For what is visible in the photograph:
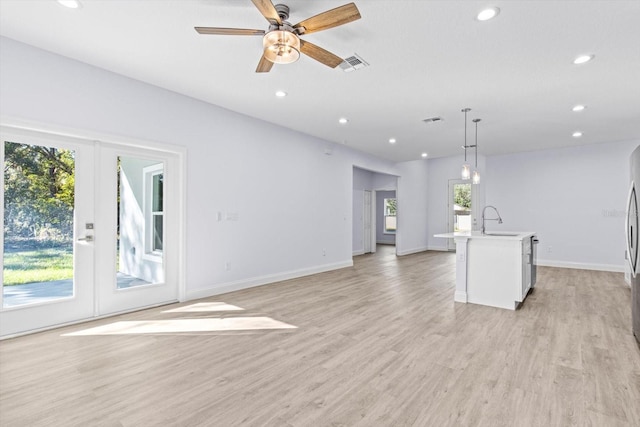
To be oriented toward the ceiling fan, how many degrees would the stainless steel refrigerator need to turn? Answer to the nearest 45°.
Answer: approximately 45° to its left

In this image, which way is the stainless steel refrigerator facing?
to the viewer's left

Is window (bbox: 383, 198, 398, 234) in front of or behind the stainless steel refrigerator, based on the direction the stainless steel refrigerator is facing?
in front

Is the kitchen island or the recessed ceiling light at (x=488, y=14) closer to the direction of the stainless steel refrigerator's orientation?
the kitchen island

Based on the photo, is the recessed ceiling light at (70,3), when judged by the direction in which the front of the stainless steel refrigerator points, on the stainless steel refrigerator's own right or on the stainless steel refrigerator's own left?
on the stainless steel refrigerator's own left

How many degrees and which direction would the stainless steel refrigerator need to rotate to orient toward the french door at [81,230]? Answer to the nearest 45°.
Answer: approximately 45° to its left

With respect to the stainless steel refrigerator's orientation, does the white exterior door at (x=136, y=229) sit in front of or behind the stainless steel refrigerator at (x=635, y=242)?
in front
